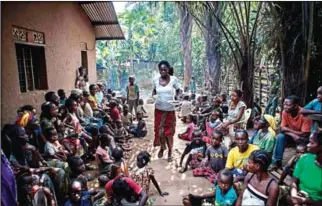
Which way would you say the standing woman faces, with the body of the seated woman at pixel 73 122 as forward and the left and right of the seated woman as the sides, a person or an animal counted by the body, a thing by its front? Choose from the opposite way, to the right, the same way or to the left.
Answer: to the right

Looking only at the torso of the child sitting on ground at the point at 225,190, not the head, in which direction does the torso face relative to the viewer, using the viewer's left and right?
facing the viewer and to the left of the viewer

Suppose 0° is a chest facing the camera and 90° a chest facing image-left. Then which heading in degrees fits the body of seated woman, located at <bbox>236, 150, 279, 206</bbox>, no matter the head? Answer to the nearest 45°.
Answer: approximately 45°

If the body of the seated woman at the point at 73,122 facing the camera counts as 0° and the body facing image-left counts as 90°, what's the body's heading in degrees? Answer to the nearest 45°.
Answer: approximately 270°

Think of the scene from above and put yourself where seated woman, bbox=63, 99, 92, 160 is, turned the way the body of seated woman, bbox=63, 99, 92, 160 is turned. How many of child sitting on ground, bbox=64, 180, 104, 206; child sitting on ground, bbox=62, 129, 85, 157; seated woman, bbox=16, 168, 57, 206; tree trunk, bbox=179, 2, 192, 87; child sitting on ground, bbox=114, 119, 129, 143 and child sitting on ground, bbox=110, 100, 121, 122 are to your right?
3

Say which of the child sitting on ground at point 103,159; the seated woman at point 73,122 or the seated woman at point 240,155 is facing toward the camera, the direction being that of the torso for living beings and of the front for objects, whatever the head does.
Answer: the seated woman at point 240,155

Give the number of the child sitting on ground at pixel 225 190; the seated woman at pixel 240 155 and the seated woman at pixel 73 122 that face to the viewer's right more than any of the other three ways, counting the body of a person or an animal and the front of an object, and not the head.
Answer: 1

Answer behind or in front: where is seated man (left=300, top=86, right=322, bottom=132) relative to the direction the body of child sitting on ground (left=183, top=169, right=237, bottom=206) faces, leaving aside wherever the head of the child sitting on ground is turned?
behind

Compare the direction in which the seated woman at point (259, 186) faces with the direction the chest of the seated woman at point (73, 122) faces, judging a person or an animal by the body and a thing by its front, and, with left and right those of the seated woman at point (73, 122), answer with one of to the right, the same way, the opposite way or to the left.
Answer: the opposite way
